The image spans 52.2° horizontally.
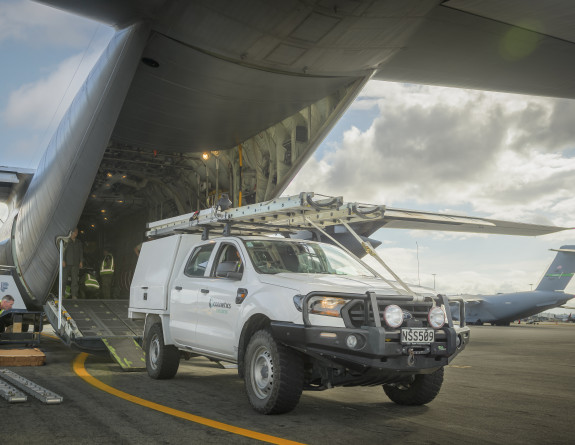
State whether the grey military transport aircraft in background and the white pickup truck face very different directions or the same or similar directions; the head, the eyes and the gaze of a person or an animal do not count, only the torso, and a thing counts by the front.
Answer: very different directions

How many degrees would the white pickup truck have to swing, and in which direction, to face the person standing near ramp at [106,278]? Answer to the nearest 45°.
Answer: approximately 180°

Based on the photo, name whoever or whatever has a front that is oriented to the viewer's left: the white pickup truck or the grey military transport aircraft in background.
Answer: the grey military transport aircraft in background

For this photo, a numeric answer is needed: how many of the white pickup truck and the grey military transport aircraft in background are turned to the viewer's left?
1

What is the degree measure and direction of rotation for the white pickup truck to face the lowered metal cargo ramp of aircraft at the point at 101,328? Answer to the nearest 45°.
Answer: approximately 180°

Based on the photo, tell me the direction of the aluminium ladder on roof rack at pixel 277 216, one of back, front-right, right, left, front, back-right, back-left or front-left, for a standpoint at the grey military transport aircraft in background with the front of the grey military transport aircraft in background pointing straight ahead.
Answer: left

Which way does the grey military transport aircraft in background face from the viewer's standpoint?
to the viewer's left

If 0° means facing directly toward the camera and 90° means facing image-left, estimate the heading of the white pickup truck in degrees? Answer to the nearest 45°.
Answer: approximately 315°
